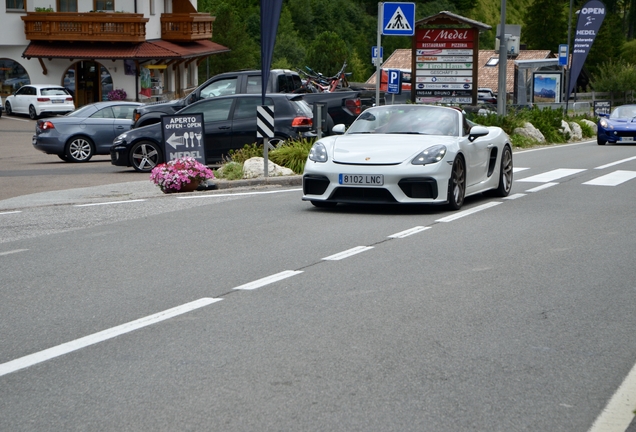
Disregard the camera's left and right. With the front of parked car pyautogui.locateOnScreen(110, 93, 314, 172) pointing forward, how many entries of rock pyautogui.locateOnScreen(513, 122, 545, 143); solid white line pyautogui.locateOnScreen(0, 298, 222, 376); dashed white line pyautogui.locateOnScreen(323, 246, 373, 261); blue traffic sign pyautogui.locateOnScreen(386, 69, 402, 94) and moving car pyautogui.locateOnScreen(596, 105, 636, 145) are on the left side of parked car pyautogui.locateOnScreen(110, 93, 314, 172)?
2

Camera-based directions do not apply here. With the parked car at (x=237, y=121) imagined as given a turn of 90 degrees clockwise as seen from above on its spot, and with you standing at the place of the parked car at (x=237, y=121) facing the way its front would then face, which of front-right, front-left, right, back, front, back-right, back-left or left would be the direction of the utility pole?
front-right

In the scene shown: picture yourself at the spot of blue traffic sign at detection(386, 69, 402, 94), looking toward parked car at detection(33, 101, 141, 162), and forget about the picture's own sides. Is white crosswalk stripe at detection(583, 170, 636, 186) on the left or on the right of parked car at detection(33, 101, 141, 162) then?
left

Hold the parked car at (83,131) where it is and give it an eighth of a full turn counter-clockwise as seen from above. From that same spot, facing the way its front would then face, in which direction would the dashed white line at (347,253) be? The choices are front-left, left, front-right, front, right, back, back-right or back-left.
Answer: back-right

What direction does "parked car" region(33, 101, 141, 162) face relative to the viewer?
to the viewer's right

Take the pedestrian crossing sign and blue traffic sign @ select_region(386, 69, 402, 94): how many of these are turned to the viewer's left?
0

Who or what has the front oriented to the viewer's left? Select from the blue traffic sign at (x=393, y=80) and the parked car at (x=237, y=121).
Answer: the parked car

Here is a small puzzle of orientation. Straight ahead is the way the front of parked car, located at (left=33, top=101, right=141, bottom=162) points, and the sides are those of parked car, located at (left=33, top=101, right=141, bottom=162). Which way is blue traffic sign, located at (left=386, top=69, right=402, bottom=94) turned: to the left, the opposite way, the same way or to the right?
to the right

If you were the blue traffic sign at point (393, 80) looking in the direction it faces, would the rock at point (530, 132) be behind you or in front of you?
in front

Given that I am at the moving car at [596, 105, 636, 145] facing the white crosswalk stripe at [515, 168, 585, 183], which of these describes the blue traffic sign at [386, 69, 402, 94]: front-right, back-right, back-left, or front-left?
back-right

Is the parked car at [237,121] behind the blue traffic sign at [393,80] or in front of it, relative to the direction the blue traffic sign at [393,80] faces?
in front

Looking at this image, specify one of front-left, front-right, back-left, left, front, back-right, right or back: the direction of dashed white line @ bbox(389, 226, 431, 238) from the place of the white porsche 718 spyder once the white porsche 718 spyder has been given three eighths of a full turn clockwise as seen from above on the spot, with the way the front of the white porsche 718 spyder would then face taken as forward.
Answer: back

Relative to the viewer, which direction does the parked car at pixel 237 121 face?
to the viewer's left

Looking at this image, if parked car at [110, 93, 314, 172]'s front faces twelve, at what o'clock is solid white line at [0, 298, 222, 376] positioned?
The solid white line is roughly at 9 o'clock from the parked car.

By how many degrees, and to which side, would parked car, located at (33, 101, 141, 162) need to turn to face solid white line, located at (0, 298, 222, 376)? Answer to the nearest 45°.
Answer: approximately 90° to its right

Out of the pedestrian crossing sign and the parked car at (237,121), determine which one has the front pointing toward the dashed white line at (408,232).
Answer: the pedestrian crossing sign
